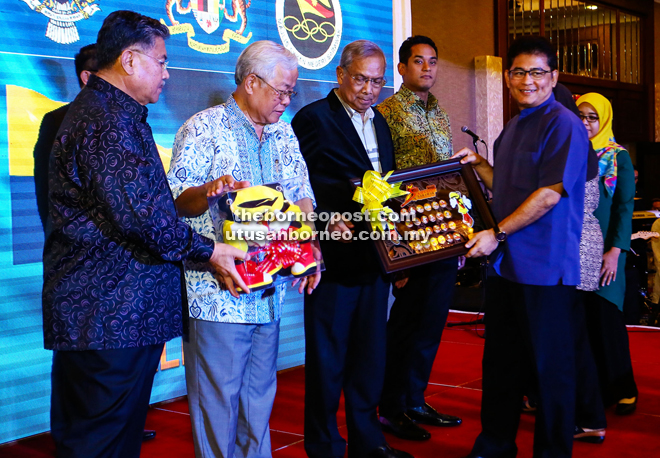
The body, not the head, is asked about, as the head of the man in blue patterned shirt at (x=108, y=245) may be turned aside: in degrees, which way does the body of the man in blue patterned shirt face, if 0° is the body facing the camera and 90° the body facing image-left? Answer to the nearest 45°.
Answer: approximately 270°

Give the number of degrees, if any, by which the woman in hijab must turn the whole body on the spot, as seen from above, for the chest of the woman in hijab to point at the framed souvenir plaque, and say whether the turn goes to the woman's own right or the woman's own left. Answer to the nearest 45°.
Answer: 0° — they already face it

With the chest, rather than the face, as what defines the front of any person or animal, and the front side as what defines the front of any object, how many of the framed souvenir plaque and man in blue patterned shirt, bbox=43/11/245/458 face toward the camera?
1

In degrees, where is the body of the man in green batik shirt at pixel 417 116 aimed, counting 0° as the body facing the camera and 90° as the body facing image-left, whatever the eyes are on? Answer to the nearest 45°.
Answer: approximately 315°

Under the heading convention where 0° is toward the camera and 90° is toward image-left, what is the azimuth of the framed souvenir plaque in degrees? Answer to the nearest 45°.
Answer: approximately 0°

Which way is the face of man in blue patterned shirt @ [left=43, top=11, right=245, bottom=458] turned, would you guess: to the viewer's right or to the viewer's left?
to the viewer's right

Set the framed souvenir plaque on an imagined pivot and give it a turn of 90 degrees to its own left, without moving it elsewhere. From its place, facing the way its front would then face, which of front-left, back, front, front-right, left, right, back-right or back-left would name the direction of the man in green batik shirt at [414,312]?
left

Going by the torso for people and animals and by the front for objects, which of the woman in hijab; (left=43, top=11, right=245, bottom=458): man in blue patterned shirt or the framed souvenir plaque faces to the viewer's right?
the man in blue patterned shirt

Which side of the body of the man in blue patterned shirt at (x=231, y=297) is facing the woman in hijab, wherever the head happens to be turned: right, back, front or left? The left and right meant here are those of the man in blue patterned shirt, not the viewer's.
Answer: left

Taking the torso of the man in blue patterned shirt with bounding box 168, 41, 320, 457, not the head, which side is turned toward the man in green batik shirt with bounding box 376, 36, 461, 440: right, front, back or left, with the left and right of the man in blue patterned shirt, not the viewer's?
left

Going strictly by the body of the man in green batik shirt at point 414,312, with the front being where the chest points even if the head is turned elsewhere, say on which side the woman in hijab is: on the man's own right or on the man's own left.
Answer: on the man's own left
